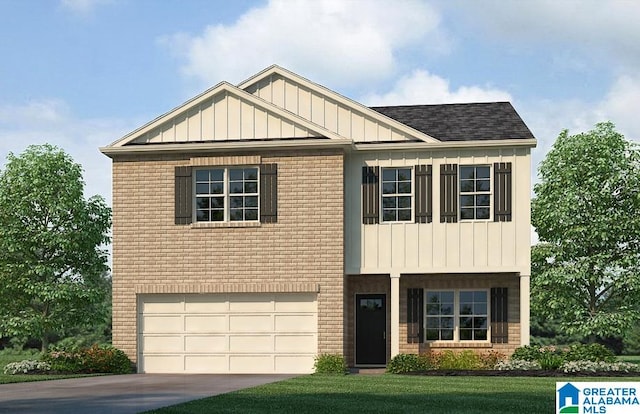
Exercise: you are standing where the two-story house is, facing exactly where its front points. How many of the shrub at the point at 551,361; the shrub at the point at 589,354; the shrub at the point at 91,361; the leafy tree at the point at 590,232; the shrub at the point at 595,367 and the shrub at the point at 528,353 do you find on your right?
1

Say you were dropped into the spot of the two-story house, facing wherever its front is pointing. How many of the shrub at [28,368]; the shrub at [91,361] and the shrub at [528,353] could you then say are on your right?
2

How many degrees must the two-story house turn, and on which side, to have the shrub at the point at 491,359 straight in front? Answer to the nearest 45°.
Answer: approximately 90° to its left

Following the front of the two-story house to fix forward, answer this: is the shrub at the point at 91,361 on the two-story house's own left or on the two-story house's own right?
on the two-story house's own right

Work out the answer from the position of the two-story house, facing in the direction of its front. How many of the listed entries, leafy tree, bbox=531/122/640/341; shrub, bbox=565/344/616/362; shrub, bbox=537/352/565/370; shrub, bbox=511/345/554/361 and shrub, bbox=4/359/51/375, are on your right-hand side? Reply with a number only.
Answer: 1

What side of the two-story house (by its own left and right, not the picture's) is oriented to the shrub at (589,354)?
left

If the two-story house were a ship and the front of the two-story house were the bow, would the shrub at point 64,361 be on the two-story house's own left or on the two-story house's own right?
on the two-story house's own right

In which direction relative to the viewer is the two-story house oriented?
toward the camera

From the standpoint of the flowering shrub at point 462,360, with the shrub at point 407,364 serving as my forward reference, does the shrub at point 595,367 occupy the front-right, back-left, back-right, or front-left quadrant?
back-left

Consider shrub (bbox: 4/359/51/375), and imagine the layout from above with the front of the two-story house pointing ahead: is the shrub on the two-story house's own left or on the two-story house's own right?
on the two-story house's own right

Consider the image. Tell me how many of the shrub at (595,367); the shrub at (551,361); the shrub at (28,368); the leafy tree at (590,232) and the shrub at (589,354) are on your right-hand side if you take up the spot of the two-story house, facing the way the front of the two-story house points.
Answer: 1
